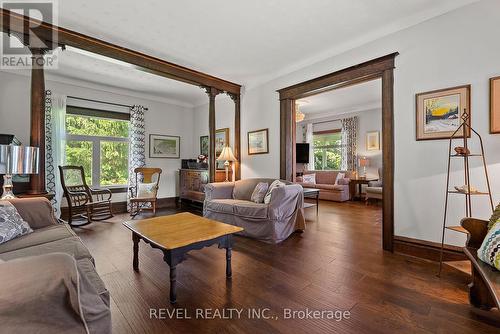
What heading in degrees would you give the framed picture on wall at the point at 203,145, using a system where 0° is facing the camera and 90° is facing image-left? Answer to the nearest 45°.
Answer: approximately 45°

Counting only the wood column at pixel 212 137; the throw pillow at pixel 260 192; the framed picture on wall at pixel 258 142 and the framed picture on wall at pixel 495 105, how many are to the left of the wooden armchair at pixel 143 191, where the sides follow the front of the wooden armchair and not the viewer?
4

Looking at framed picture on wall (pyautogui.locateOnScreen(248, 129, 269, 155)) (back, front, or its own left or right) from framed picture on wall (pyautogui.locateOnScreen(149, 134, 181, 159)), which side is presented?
right

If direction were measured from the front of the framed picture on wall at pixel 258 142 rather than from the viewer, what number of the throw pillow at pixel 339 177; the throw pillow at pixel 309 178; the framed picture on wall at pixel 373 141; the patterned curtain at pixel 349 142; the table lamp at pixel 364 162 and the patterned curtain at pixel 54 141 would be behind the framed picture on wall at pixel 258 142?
5

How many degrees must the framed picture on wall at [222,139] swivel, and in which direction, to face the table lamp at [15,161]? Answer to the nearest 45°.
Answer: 0° — it already faces it

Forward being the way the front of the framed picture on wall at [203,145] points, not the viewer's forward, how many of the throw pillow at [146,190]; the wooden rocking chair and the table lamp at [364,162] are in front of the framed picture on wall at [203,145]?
2

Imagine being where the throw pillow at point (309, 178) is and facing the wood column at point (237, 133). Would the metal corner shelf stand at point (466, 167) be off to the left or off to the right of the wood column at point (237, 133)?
left

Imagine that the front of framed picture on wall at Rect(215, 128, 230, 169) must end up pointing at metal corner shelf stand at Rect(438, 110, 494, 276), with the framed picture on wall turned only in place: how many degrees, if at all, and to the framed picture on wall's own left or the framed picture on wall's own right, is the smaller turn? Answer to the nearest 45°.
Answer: approximately 90° to the framed picture on wall's own left

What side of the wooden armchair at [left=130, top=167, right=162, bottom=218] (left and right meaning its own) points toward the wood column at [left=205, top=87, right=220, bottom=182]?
left

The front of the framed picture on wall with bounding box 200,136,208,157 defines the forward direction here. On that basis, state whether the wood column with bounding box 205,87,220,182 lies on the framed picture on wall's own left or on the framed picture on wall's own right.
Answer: on the framed picture on wall's own left
